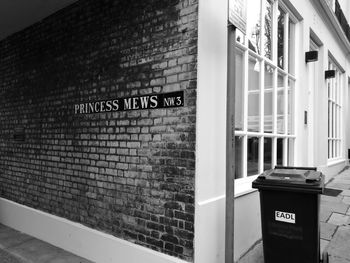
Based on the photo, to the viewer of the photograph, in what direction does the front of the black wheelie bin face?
facing the viewer
